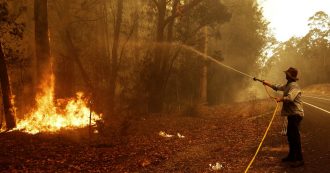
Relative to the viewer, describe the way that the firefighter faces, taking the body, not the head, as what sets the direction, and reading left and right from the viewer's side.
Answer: facing to the left of the viewer

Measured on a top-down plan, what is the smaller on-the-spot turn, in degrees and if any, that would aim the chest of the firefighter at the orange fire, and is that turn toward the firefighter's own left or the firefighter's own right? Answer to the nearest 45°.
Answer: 0° — they already face it
